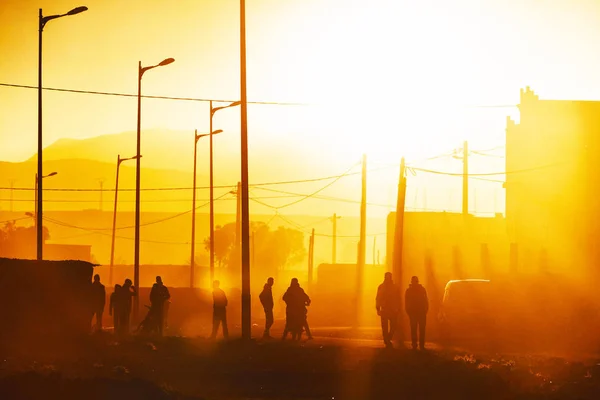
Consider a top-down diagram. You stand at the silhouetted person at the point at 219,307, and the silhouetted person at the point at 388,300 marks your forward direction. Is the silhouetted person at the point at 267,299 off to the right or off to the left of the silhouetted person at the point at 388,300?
left

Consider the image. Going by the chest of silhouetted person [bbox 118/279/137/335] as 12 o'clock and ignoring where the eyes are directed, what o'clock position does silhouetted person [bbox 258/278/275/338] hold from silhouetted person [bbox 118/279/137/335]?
silhouetted person [bbox 258/278/275/338] is roughly at 1 o'clock from silhouetted person [bbox 118/279/137/335].

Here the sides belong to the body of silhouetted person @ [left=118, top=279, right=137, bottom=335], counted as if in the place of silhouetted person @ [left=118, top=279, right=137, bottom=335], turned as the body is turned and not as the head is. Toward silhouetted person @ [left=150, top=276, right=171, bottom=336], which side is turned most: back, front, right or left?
front

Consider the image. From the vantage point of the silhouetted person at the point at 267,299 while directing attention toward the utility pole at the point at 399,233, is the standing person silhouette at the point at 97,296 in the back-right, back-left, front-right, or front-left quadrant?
back-left

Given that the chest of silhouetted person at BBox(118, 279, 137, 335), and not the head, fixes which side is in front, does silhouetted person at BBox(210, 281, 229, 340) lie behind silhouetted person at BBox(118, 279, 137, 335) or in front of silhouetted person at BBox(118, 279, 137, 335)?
in front
